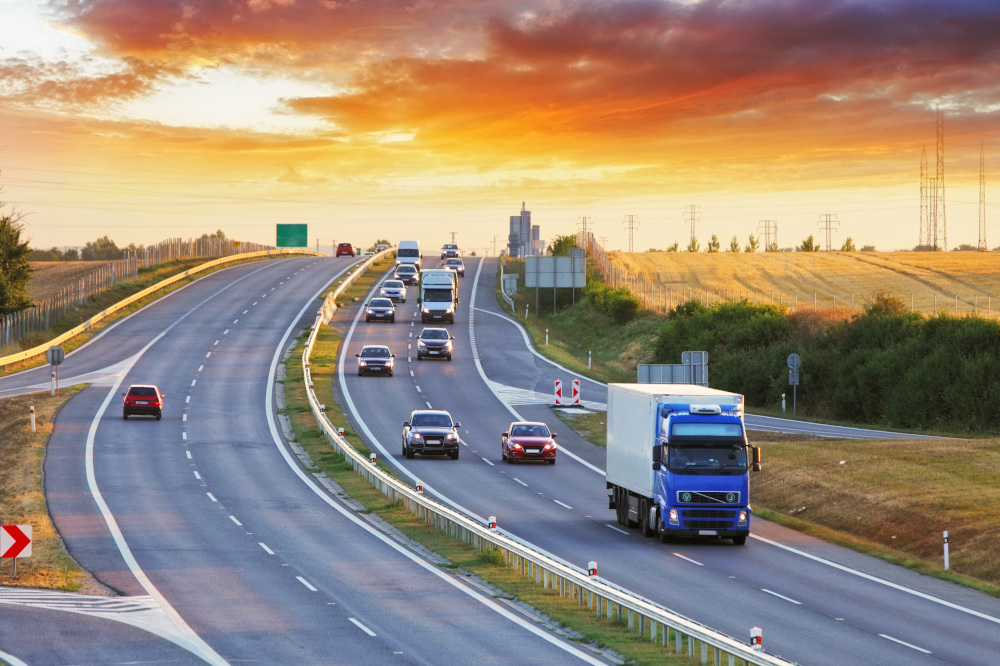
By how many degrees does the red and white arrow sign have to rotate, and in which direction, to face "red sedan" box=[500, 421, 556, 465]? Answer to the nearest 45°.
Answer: approximately 135° to its left

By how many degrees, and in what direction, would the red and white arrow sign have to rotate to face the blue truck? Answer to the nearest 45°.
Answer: approximately 90° to its left

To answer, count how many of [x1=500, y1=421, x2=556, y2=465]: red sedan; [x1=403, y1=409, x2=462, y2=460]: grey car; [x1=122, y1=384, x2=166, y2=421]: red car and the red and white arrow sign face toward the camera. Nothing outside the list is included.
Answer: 3

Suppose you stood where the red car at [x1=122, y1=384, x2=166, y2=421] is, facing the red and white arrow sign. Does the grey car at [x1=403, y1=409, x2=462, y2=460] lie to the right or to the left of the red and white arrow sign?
left

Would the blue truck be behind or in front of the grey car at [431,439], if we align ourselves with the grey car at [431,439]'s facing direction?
in front

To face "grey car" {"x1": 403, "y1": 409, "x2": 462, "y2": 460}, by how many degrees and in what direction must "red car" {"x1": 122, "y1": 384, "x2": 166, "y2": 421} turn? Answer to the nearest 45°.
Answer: approximately 135° to its right

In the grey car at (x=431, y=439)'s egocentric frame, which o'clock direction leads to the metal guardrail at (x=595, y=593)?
The metal guardrail is roughly at 12 o'clock from the grey car.

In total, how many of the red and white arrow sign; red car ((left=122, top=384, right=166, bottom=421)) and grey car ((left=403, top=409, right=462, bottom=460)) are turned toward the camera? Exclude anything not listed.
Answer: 2

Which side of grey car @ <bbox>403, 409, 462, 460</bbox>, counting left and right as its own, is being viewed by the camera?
front

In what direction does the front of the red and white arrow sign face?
toward the camera

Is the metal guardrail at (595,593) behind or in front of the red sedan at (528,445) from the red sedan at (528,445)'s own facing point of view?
in front

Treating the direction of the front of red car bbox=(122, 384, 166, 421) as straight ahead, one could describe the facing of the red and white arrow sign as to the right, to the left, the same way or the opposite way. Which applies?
the opposite way

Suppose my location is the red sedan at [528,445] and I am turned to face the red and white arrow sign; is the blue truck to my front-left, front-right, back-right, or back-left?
front-left

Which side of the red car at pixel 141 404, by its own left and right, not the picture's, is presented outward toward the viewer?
back

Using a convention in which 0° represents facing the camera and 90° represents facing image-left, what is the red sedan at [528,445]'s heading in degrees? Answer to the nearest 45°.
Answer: approximately 0°
